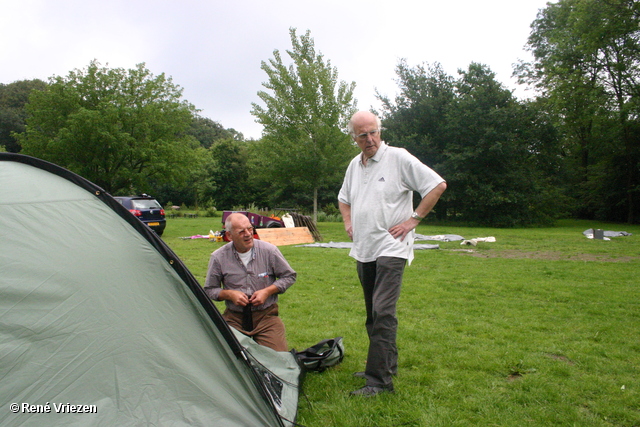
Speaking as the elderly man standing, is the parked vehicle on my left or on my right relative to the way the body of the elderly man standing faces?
on my right

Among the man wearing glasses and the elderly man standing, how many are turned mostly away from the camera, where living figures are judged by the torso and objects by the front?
0

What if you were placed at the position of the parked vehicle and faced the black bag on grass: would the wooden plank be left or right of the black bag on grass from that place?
left

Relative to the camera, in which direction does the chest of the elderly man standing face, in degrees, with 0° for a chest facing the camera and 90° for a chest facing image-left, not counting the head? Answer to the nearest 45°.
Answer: approximately 45°

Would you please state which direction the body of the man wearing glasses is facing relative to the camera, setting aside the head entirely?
toward the camera

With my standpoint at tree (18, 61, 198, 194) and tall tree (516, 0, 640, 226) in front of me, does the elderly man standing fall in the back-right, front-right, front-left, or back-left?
front-right

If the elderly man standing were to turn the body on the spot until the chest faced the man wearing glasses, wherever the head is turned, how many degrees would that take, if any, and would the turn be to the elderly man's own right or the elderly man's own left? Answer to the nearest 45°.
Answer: approximately 45° to the elderly man's own right

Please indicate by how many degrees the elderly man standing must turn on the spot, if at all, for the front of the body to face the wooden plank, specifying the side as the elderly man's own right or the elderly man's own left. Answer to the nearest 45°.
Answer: approximately 135° to the elderly man's own right
